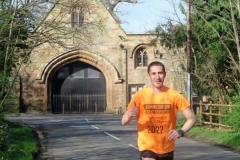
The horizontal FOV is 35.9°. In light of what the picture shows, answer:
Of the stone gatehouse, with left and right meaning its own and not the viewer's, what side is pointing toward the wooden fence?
front

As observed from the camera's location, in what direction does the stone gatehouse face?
facing the viewer
